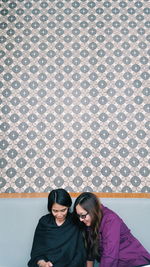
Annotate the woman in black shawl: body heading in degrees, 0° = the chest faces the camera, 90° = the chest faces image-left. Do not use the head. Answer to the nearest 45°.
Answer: approximately 0°
